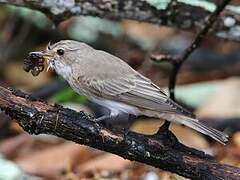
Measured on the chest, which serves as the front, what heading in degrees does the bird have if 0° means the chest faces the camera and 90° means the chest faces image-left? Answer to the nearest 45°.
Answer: approximately 90°

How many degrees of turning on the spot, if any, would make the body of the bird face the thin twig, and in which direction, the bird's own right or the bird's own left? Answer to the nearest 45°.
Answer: approximately 135° to the bird's own right
